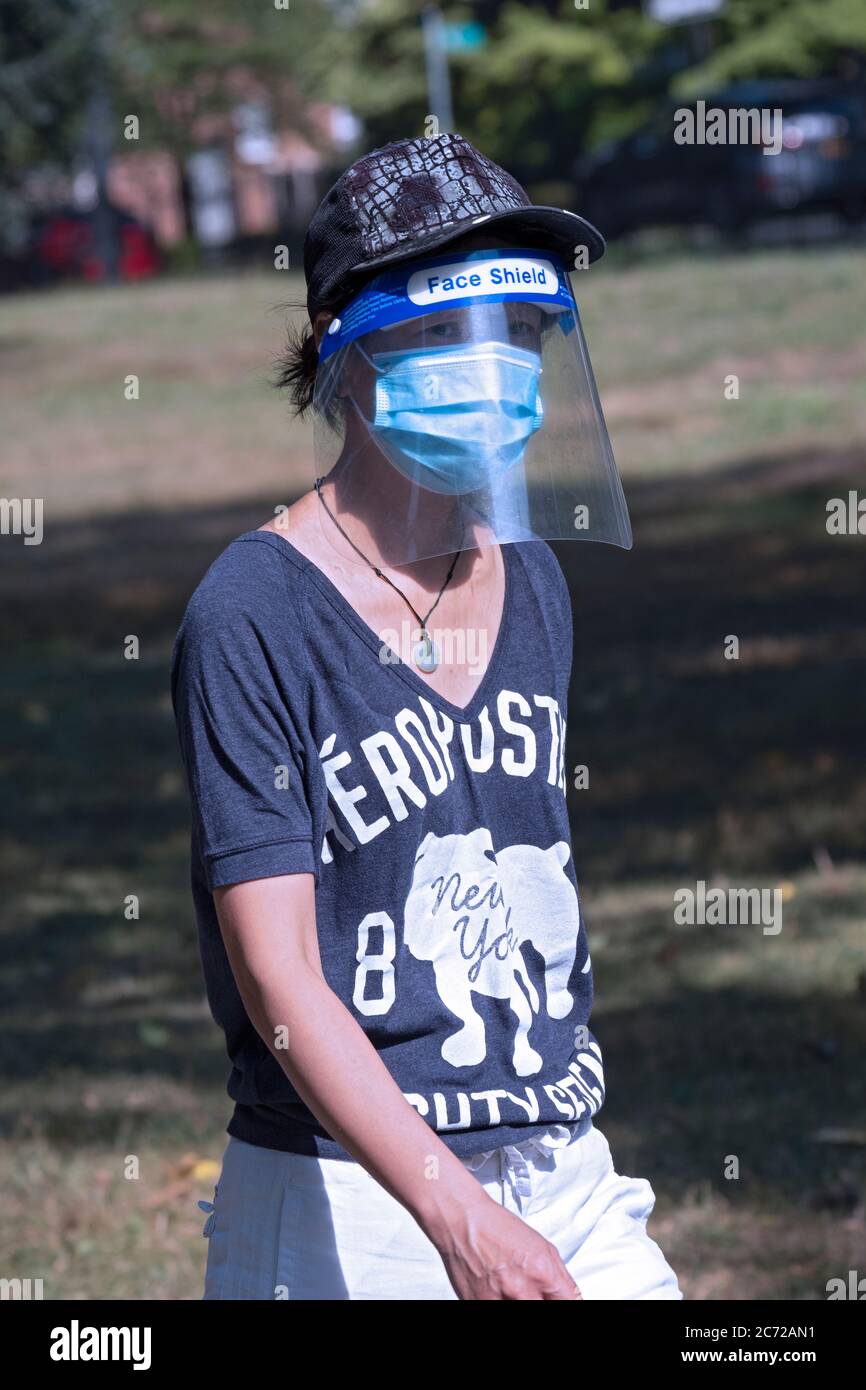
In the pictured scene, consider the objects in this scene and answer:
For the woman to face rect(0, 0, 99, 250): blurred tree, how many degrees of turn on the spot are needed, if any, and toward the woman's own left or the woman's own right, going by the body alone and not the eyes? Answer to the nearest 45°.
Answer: approximately 135° to the woman's own left

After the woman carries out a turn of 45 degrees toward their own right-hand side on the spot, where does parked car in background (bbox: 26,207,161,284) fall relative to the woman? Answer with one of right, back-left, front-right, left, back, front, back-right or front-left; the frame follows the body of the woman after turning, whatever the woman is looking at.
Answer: back

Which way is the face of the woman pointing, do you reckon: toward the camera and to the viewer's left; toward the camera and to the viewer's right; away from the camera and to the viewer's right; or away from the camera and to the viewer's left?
toward the camera and to the viewer's right

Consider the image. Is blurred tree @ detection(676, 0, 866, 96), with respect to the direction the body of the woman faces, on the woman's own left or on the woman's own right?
on the woman's own left

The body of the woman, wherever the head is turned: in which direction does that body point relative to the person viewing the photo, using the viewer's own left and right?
facing the viewer and to the right of the viewer

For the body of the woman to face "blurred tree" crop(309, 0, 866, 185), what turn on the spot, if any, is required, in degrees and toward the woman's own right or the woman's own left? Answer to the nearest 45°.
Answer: approximately 135° to the woman's own left

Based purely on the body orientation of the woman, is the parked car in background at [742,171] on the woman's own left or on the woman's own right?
on the woman's own left

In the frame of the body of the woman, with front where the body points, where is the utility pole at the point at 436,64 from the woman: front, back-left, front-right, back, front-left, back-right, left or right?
back-left

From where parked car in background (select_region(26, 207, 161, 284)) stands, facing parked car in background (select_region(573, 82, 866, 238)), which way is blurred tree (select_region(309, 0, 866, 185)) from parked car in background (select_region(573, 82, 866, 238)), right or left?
left
